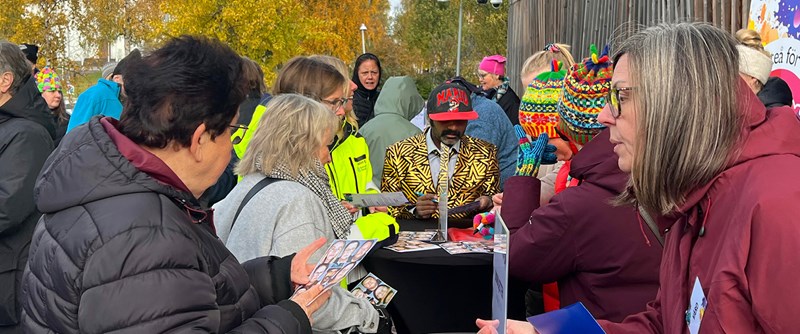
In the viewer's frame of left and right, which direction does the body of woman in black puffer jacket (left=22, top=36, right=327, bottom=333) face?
facing away from the viewer and to the right of the viewer

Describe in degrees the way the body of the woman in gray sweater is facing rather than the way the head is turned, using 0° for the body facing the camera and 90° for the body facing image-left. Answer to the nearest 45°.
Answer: approximately 225°

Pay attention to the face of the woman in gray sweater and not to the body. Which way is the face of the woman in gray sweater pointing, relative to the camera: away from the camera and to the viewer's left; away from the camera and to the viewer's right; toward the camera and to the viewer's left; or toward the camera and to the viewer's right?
away from the camera and to the viewer's right

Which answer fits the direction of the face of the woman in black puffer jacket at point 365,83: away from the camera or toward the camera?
toward the camera

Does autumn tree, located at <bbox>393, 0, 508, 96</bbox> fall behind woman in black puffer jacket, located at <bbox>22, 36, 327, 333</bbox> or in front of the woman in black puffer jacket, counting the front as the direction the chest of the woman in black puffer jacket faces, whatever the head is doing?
in front

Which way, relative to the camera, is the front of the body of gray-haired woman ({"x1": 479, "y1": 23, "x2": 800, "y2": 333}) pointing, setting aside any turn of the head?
to the viewer's left

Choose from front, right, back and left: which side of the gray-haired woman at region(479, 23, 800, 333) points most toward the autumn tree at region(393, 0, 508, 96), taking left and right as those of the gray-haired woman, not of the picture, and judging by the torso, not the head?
right

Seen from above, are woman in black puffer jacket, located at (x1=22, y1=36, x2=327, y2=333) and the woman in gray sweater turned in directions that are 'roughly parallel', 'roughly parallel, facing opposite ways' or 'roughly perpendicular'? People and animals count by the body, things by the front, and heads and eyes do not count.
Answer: roughly parallel

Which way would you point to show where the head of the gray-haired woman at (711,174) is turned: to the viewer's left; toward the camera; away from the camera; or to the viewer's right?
to the viewer's left

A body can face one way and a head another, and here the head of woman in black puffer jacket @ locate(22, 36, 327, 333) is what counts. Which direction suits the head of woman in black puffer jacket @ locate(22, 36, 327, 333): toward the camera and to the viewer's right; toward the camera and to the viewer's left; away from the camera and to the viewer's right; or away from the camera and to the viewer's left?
away from the camera and to the viewer's right

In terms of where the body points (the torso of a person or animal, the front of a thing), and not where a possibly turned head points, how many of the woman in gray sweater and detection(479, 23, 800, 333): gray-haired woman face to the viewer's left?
1

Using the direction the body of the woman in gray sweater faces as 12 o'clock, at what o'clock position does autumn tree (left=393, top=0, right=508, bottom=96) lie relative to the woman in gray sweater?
The autumn tree is roughly at 11 o'clock from the woman in gray sweater.

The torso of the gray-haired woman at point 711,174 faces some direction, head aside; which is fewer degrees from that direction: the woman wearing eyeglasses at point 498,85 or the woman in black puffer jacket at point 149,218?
the woman in black puffer jacket
